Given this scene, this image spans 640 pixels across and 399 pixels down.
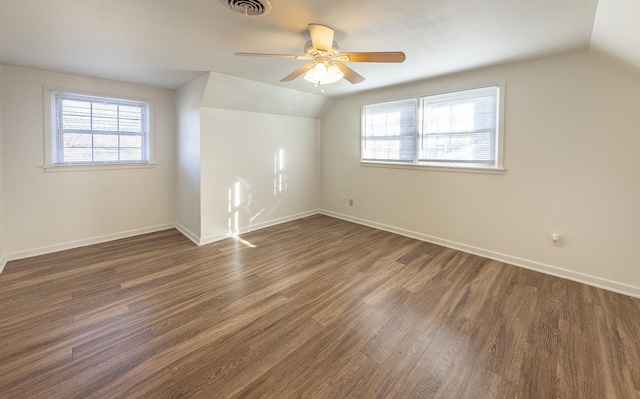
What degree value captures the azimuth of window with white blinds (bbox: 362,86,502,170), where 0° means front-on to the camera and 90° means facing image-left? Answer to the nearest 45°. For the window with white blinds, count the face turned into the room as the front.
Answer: approximately 45°

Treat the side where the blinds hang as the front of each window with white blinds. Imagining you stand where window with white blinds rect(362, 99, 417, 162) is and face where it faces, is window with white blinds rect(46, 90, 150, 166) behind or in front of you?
in front

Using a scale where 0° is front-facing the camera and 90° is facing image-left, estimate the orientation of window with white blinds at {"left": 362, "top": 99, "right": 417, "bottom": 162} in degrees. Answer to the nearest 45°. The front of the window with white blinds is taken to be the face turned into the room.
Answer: approximately 45°

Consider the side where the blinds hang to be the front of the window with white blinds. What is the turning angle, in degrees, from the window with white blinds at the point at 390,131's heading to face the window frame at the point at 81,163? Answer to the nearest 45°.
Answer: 0° — it already faces it

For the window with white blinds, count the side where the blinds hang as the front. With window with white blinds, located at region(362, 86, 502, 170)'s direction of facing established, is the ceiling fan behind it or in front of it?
in front
